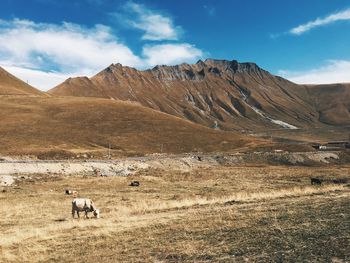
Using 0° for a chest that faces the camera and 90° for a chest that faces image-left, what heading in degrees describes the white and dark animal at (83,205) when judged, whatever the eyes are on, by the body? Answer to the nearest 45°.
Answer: approximately 270°
